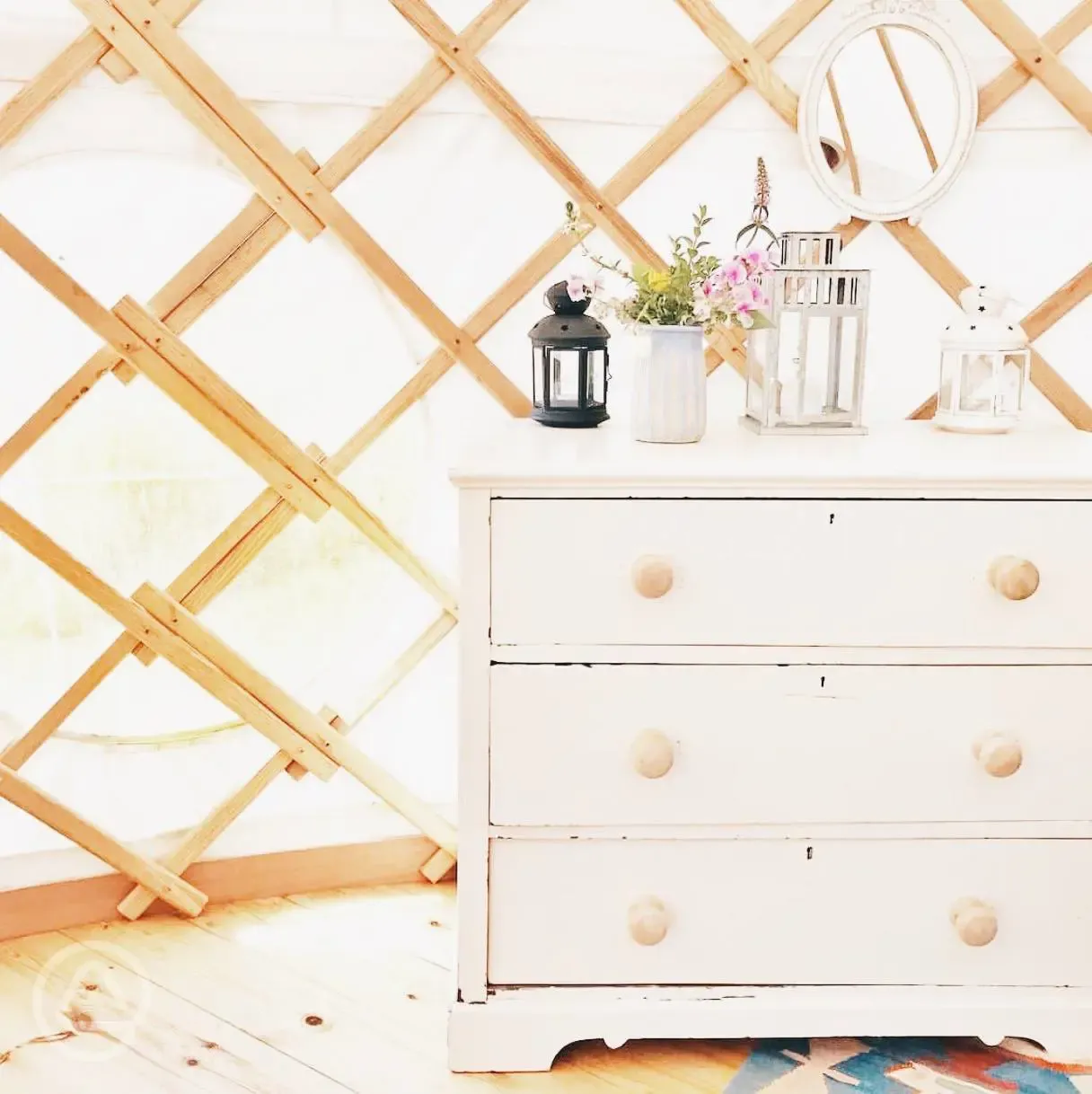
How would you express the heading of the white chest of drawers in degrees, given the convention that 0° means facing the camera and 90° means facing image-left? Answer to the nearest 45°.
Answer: approximately 0°
